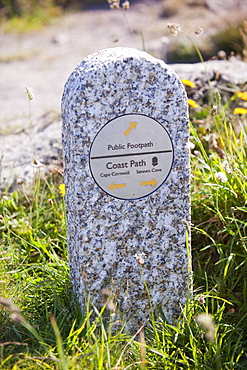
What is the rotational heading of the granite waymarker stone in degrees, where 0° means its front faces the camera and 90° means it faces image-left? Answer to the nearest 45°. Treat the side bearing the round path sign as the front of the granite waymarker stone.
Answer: approximately 0°
